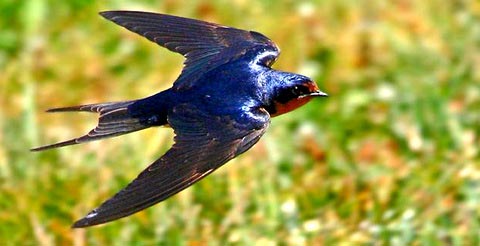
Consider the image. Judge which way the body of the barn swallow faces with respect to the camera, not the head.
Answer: to the viewer's right
